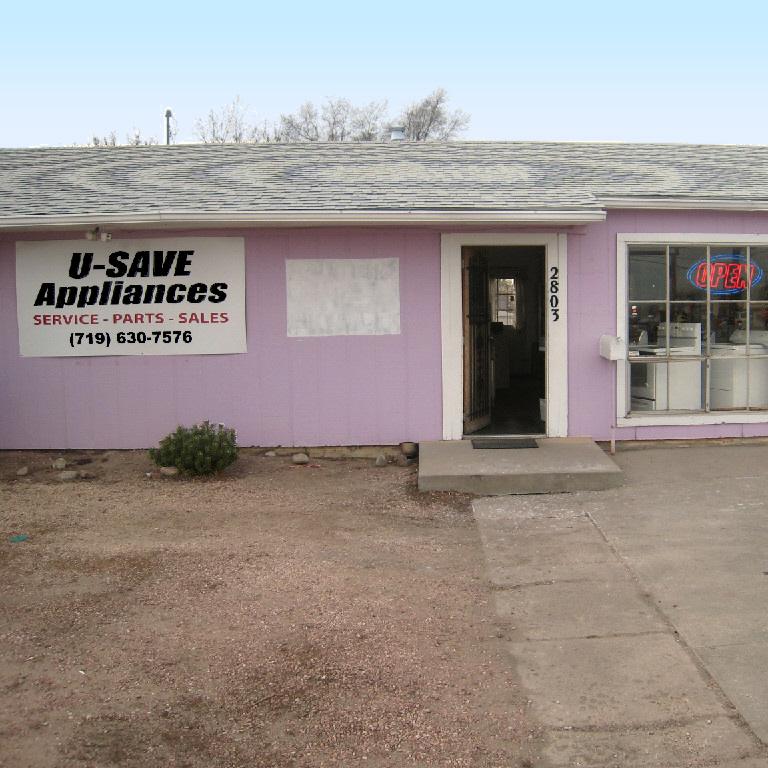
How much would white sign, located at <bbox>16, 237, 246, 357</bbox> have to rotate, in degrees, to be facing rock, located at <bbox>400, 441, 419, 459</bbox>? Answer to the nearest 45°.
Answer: approximately 90° to its left

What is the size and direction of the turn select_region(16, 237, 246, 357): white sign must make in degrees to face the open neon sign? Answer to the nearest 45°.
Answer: approximately 90° to its left

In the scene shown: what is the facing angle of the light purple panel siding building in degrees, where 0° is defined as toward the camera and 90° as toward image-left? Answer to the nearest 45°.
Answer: approximately 0°

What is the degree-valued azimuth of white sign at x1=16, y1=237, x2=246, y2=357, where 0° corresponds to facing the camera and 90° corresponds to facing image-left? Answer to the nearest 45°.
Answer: approximately 0°

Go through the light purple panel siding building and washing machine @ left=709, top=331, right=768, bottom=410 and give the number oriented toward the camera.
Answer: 2

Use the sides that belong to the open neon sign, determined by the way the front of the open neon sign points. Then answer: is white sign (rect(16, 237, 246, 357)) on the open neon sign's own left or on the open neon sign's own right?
on the open neon sign's own right
